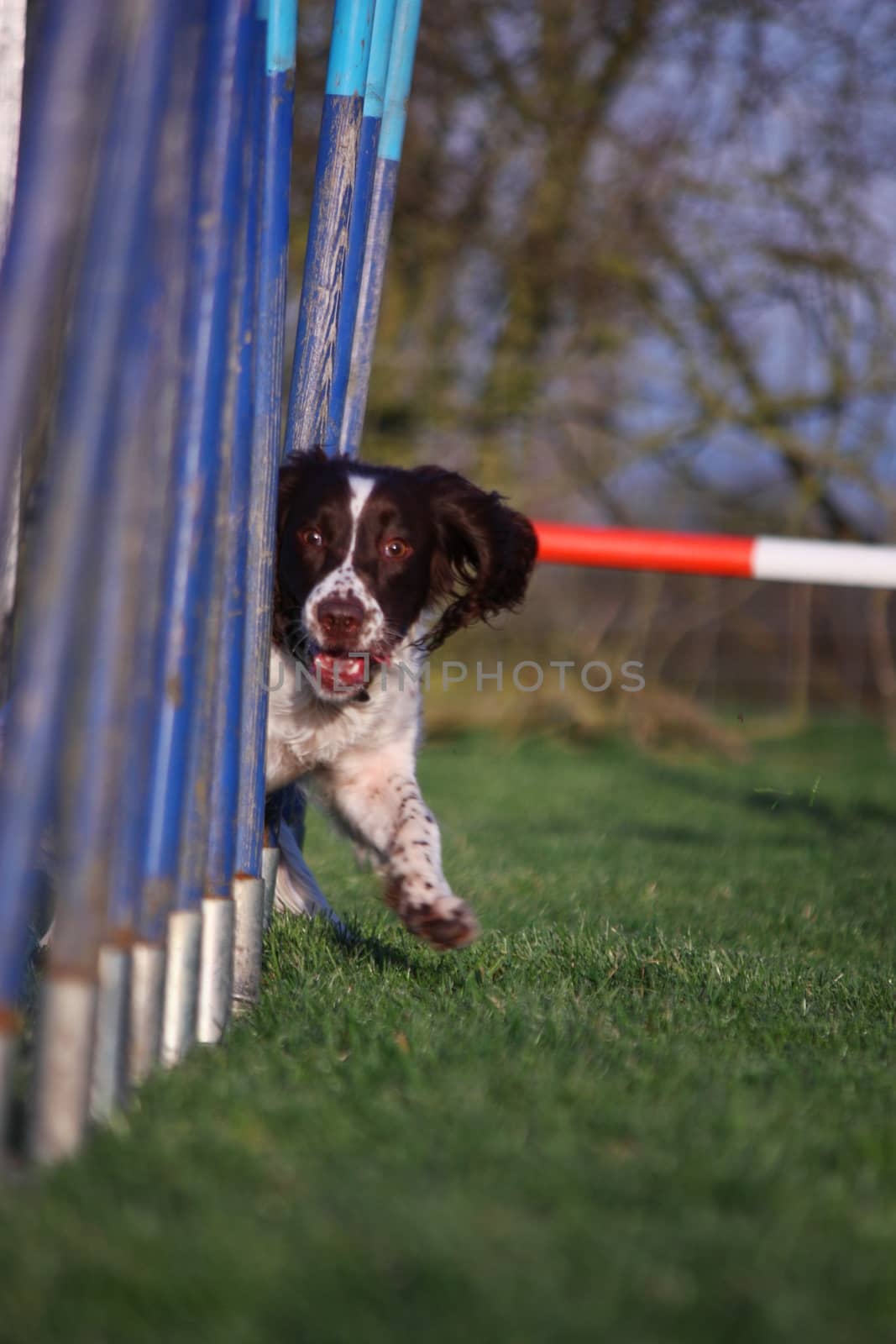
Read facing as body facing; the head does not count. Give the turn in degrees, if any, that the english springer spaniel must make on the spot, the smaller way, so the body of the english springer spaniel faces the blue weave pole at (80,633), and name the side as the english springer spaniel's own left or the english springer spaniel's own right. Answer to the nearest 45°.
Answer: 0° — it already faces it

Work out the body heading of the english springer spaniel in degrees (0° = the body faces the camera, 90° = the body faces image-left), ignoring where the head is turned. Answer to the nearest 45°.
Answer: approximately 0°

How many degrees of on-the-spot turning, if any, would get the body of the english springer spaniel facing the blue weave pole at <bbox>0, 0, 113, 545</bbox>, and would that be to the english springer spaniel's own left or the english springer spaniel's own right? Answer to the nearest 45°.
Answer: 0° — it already faces it

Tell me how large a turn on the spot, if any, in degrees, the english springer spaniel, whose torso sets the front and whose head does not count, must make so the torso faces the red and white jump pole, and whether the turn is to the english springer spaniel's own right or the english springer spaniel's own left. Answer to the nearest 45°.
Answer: approximately 135° to the english springer spaniel's own left
